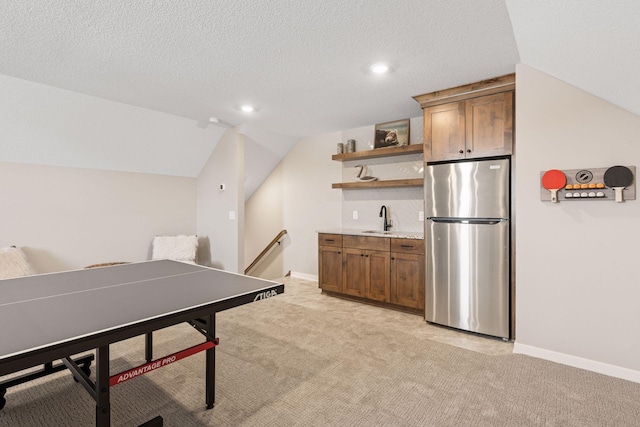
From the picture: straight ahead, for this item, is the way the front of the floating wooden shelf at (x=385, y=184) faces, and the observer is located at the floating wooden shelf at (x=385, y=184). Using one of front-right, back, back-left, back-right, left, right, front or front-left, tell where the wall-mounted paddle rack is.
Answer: left

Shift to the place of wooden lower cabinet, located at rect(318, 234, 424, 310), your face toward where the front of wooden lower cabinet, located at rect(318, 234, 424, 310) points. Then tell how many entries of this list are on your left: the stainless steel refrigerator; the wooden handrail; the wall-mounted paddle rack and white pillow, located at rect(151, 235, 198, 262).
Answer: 2

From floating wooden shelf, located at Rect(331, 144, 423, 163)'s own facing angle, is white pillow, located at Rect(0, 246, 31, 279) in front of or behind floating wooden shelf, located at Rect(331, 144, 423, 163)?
in front

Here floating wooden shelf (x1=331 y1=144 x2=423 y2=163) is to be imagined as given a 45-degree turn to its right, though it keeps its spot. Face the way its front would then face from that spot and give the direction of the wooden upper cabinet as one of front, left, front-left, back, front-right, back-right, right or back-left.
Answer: back-left

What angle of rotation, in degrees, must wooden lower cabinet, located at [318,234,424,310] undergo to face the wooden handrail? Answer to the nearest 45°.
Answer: approximately 90° to its right

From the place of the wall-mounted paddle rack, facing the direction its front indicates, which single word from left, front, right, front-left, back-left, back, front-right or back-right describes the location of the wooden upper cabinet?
right

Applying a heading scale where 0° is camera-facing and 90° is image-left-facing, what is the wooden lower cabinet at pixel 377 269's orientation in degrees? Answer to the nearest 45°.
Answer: approximately 45°

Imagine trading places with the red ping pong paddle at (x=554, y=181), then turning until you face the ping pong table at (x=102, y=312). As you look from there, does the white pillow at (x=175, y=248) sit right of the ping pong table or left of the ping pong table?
right
